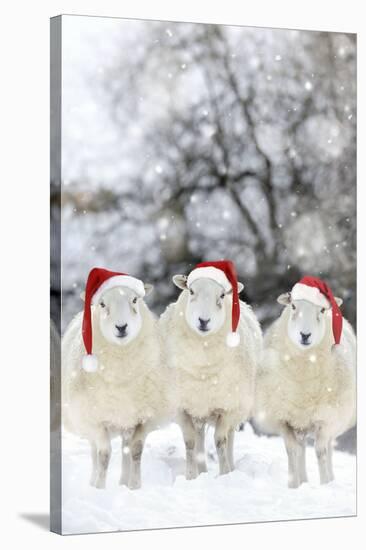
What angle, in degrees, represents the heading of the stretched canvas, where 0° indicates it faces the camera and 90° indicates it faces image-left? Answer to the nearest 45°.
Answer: approximately 315°
